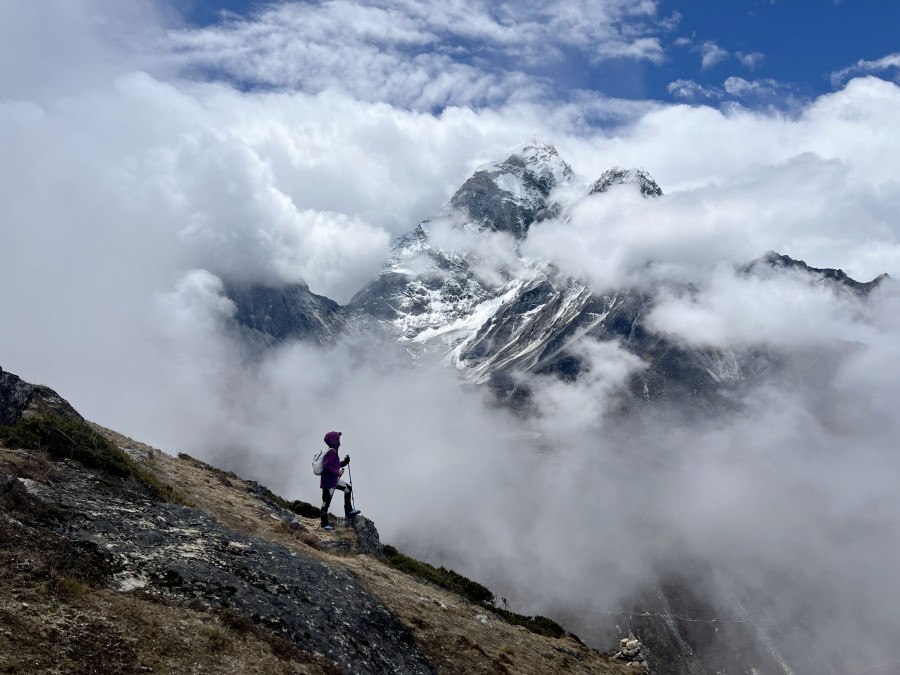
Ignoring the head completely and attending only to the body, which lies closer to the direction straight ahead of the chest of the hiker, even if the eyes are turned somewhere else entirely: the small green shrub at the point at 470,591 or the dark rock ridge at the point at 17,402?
the small green shrub

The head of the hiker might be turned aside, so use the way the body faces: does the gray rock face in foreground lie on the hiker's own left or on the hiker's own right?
on the hiker's own right

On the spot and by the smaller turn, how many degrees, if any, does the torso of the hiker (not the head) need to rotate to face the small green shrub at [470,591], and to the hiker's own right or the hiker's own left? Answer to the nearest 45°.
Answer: approximately 45° to the hiker's own left

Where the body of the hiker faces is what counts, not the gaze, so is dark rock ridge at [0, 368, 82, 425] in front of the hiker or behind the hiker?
behind

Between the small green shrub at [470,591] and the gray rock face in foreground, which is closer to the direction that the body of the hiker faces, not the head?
the small green shrub

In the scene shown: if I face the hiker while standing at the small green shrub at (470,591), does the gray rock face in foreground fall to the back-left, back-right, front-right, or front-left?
front-left

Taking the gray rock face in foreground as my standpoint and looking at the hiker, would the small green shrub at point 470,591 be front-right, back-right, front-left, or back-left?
front-right

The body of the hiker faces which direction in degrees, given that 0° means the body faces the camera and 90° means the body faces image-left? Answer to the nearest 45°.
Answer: approximately 270°
